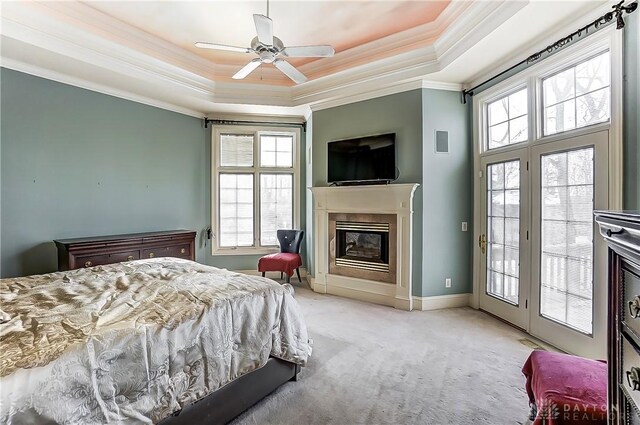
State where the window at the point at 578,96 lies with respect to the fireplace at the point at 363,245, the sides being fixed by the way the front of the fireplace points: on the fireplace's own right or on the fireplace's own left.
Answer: on the fireplace's own left

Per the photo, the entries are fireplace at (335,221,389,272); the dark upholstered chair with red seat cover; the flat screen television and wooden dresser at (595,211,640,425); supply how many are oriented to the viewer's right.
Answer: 0

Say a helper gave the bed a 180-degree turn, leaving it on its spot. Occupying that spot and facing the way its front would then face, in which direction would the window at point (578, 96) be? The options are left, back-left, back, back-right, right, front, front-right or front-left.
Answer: back-left

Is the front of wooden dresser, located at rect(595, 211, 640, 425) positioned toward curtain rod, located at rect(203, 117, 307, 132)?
no

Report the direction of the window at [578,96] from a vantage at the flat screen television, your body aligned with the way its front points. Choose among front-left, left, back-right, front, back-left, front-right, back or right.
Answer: left

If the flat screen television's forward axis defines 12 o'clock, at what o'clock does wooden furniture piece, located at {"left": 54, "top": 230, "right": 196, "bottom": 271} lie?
The wooden furniture piece is roughly at 1 o'clock from the flat screen television.

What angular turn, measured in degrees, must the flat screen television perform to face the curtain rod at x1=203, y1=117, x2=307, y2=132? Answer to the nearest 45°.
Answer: approximately 90° to its right

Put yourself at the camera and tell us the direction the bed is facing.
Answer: facing away from the viewer and to the right of the viewer

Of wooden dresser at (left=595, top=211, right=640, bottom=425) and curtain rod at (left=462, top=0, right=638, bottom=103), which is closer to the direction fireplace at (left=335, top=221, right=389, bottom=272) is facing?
the wooden dresser

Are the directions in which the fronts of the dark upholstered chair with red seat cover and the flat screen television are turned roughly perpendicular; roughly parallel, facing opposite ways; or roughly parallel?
roughly parallel

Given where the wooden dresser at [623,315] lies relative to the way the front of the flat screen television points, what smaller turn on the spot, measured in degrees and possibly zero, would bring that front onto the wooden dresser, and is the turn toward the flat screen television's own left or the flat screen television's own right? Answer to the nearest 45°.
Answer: approximately 45° to the flat screen television's own left

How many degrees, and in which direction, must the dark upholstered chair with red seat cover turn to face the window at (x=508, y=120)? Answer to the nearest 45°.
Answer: approximately 90° to its left

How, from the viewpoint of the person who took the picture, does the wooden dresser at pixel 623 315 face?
facing the viewer and to the left of the viewer
